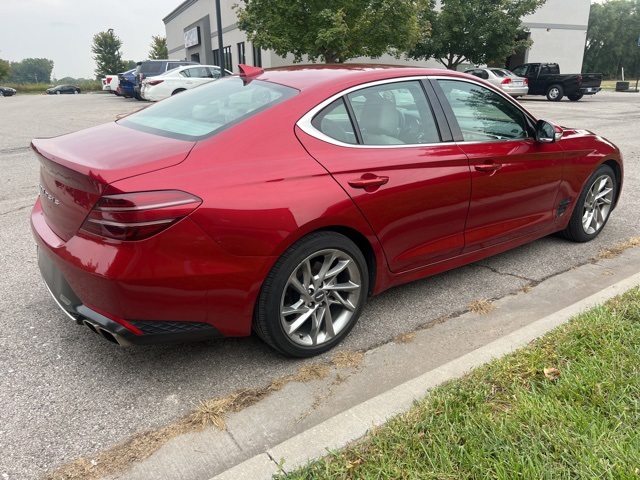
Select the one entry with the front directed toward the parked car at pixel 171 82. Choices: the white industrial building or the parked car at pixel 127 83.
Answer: the white industrial building

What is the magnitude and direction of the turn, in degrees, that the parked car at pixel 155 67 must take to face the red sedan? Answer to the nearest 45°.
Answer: approximately 135° to its right

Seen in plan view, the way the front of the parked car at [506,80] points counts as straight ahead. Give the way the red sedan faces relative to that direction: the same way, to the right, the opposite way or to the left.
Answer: to the right

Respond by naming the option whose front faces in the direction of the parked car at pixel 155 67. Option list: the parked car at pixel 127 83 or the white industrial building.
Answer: the white industrial building

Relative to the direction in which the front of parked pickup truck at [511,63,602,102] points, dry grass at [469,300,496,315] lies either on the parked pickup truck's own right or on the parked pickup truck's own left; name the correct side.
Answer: on the parked pickup truck's own left

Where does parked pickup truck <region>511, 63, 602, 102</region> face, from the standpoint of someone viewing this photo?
facing away from the viewer and to the left of the viewer

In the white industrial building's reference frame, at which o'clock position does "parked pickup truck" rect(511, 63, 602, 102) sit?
The parked pickup truck is roughly at 11 o'clock from the white industrial building.

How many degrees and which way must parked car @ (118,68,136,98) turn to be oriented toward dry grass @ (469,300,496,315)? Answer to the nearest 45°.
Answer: approximately 135° to its right

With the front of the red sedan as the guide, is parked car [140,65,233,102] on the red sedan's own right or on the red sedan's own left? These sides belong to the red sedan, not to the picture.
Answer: on the red sedan's own left

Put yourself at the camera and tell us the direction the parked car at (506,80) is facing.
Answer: facing away from the viewer and to the left of the viewer
